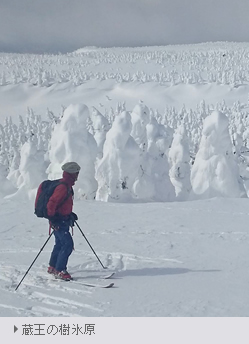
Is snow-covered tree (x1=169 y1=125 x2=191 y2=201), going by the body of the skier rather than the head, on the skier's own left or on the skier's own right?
on the skier's own left

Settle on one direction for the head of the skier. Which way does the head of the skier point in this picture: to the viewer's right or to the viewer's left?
to the viewer's right

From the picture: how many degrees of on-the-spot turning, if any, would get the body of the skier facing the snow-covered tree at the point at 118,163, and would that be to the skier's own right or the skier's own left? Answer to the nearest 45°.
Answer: approximately 90° to the skier's own left

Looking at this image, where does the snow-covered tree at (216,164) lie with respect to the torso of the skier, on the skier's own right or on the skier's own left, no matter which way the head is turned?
on the skier's own left

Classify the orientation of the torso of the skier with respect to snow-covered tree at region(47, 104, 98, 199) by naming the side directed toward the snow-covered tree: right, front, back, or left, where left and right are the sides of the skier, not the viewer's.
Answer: left

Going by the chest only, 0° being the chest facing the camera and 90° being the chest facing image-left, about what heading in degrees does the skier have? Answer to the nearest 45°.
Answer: approximately 270°
